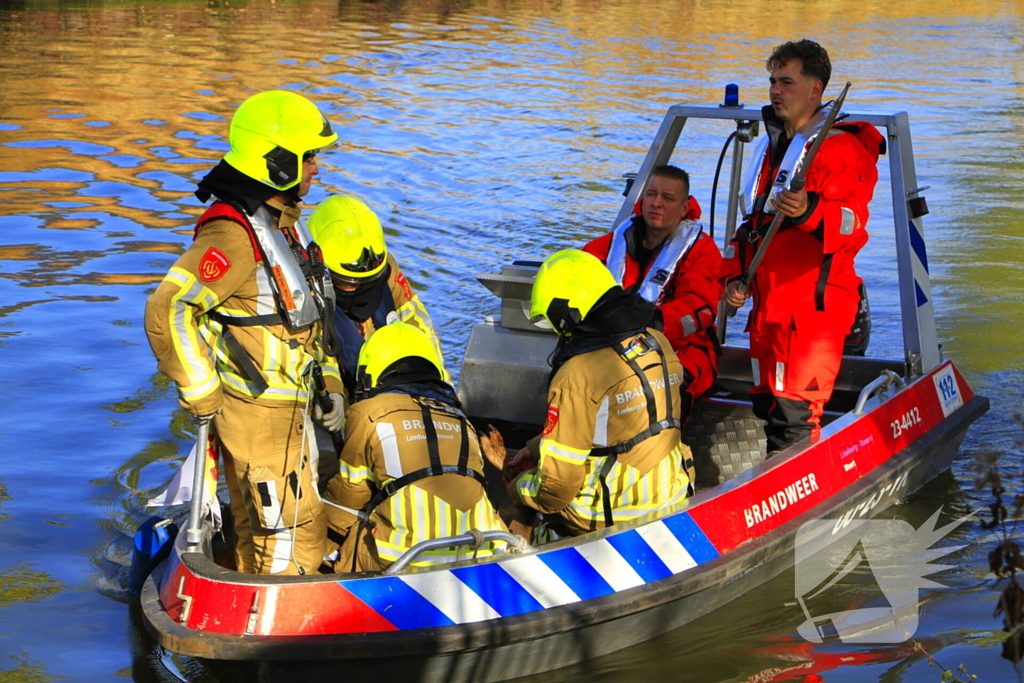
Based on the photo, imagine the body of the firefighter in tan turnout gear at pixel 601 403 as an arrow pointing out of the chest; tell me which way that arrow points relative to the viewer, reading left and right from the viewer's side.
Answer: facing away from the viewer and to the left of the viewer

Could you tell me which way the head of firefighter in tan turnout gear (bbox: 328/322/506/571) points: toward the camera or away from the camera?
away from the camera

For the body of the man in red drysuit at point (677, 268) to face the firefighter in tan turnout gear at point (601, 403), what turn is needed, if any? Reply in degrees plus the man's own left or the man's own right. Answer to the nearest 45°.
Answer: approximately 45° to the man's own left

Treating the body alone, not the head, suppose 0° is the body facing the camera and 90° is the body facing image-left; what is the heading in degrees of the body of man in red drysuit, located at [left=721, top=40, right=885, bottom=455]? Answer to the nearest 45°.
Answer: approximately 45°

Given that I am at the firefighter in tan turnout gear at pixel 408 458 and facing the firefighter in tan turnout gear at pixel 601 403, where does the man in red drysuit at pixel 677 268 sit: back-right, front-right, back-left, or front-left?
front-left

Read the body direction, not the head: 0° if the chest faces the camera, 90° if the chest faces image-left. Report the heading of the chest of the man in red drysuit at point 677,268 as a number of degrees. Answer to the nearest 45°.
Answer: approximately 45°

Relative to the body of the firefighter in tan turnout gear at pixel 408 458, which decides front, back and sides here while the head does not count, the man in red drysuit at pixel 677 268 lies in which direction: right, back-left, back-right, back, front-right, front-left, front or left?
right

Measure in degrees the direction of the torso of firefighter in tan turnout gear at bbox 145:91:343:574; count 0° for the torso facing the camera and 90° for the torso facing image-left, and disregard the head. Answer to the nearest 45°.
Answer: approximately 315°

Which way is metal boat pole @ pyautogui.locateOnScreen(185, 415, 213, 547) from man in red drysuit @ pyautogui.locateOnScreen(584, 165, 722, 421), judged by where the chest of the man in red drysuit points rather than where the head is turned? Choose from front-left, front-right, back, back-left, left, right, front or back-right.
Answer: front

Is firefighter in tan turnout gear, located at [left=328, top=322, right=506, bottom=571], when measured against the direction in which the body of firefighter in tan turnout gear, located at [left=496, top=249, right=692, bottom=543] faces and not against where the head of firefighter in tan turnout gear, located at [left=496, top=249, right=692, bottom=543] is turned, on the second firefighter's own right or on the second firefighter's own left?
on the second firefighter's own left

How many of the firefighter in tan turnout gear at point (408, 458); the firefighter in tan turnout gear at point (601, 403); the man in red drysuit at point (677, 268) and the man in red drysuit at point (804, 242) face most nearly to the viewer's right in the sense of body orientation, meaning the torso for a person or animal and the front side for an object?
0

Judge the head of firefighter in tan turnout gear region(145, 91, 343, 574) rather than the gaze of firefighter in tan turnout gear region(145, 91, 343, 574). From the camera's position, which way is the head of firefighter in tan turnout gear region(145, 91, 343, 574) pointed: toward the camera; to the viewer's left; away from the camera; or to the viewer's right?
to the viewer's right

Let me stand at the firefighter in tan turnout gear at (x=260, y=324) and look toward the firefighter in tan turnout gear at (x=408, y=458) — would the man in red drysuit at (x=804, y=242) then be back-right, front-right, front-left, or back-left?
front-left
